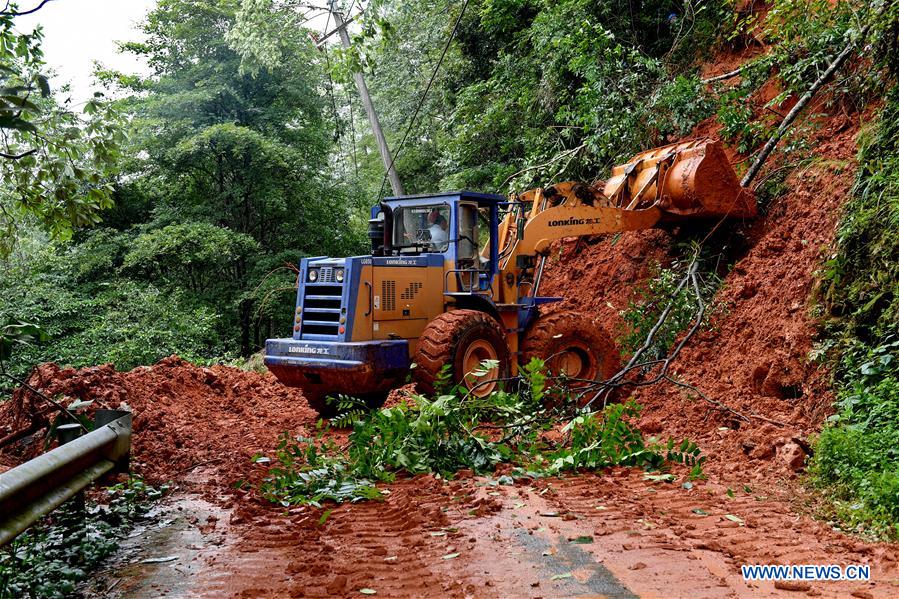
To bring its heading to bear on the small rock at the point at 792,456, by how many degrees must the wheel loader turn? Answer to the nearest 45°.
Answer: approximately 90° to its right

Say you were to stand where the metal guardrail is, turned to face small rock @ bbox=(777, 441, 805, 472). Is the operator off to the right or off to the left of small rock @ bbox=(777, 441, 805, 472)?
left

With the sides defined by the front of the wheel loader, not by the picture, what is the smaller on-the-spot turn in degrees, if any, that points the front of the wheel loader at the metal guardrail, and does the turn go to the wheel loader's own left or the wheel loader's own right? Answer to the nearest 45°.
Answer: approximately 135° to the wheel loader's own right

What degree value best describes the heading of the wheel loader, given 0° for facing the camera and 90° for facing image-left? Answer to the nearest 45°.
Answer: approximately 225°

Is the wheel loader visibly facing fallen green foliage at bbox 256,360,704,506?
no

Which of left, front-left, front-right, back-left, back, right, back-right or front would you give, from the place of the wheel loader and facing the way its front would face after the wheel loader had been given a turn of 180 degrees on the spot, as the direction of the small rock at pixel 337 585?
front-left

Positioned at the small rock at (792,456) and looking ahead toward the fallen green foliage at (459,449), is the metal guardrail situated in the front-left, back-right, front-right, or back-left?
front-left
